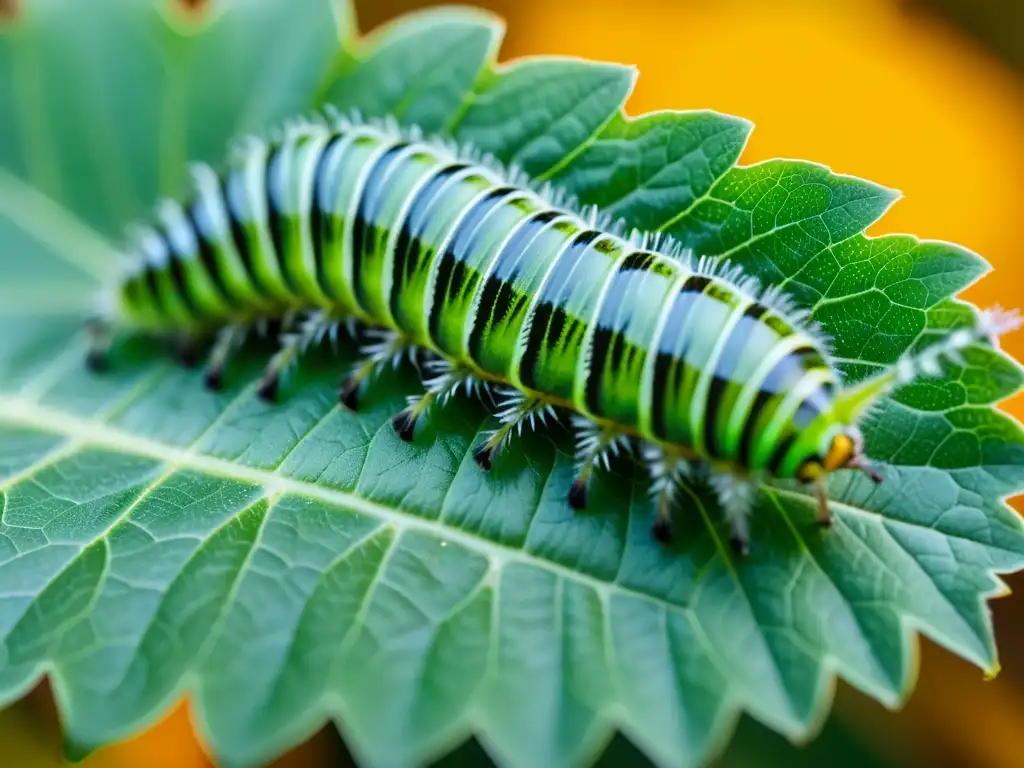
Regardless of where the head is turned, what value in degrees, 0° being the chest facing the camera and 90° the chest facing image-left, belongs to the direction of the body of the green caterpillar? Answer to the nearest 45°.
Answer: approximately 315°
